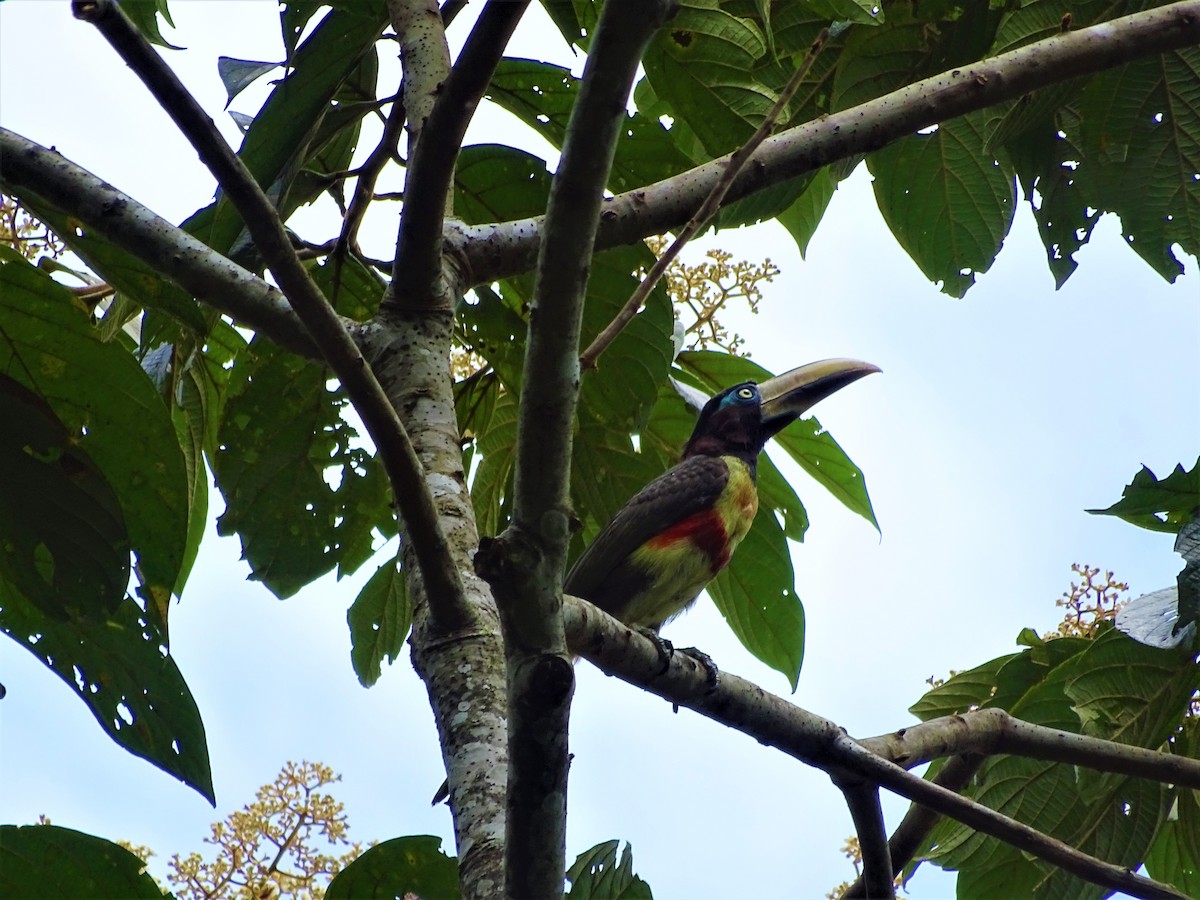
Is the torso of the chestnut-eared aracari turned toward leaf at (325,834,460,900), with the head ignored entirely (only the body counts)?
no

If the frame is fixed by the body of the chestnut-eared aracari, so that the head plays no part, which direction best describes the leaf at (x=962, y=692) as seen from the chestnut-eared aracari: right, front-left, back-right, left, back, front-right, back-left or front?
front-right

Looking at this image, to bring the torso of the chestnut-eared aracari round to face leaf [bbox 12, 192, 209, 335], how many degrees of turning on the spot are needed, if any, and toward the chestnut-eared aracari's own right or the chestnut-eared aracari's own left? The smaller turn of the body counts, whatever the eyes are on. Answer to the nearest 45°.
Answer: approximately 135° to the chestnut-eared aracari's own right

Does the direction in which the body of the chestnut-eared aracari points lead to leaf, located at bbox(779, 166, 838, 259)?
no

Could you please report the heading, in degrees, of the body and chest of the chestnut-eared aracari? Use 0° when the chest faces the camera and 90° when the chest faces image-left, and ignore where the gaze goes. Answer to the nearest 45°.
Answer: approximately 270°
